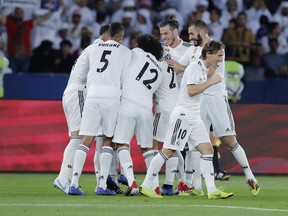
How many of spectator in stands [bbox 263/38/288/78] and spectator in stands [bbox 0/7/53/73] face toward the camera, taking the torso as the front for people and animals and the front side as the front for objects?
2

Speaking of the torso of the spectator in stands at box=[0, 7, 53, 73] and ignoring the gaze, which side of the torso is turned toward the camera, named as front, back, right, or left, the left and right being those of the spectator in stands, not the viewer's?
front

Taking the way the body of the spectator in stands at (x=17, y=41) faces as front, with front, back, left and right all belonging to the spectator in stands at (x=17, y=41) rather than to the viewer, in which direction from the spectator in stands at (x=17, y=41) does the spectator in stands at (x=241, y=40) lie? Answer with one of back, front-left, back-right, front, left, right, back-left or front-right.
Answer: left

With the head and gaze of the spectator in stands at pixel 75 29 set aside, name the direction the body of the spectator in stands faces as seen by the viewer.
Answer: toward the camera

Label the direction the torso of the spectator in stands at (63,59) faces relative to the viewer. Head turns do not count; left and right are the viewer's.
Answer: facing the viewer

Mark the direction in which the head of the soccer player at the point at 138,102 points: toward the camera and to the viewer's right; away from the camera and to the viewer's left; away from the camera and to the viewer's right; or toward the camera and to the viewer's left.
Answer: away from the camera and to the viewer's right

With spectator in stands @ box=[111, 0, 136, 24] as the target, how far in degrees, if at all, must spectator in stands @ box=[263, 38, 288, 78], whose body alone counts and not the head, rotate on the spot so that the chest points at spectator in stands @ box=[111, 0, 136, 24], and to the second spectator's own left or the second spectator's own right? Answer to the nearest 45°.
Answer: approximately 90° to the second spectator's own right
